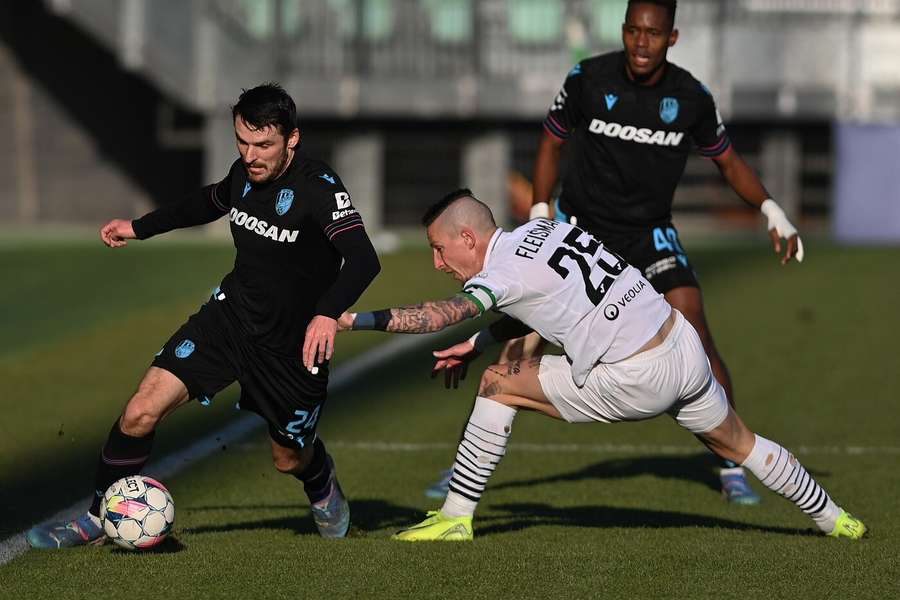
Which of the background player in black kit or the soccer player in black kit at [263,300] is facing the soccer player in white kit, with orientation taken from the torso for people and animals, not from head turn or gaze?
the background player in black kit

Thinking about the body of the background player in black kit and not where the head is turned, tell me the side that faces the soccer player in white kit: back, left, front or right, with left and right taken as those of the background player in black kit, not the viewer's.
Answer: front

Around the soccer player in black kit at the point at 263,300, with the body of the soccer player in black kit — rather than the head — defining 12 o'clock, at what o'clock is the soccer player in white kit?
The soccer player in white kit is roughly at 8 o'clock from the soccer player in black kit.

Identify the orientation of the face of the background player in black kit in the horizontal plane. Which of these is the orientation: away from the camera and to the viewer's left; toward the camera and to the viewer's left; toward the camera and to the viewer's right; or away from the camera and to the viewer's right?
toward the camera and to the viewer's left

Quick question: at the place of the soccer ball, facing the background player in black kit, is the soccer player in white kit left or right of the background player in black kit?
right

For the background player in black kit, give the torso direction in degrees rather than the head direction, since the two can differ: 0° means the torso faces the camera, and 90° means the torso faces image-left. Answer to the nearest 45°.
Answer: approximately 0°

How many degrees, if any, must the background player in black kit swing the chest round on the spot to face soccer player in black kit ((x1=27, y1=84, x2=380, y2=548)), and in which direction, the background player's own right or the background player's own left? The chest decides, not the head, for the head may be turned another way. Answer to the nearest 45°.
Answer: approximately 45° to the background player's own right

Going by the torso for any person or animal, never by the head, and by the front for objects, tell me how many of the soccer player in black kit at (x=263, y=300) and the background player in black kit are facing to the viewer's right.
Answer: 0

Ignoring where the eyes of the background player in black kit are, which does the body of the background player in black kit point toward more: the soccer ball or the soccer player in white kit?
the soccer player in white kit

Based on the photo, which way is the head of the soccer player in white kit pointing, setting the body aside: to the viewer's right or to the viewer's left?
to the viewer's left

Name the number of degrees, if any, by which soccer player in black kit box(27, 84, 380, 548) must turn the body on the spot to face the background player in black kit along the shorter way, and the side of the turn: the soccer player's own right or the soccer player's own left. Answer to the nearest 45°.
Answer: approximately 180°
